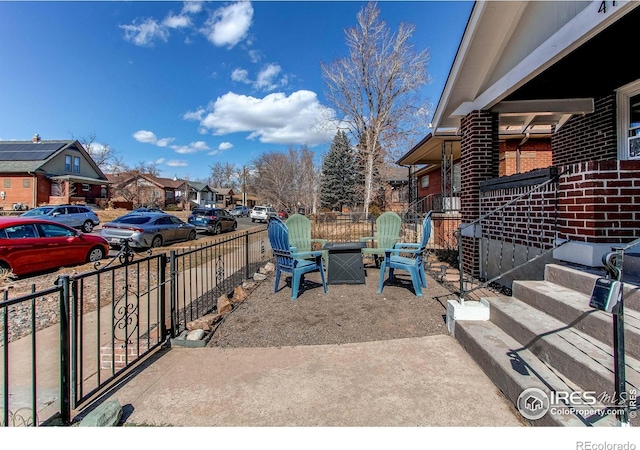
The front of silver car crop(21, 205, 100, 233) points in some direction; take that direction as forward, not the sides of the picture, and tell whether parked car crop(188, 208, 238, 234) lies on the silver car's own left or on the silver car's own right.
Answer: on the silver car's own left

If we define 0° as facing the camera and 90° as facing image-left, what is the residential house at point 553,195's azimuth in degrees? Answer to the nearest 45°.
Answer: approximately 45°

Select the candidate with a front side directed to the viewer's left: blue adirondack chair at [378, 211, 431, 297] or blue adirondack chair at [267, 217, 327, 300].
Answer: the blue adirondack chair at [378, 211, 431, 297]

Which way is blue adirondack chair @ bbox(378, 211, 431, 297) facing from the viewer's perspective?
to the viewer's left

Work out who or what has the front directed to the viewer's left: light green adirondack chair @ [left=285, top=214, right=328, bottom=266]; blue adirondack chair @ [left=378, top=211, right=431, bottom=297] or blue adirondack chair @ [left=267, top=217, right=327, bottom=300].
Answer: blue adirondack chair @ [left=378, top=211, right=431, bottom=297]
